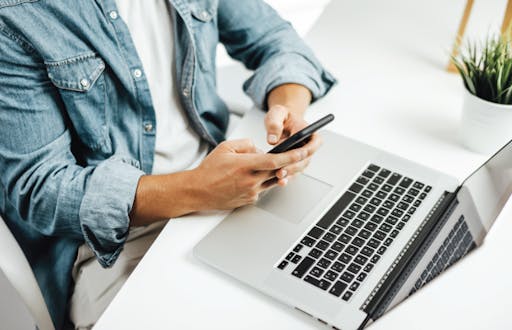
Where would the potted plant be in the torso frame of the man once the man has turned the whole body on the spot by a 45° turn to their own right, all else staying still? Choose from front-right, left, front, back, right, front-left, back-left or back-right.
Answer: left

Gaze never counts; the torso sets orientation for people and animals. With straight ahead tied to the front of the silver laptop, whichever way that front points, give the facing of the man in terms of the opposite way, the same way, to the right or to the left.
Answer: the opposite way
